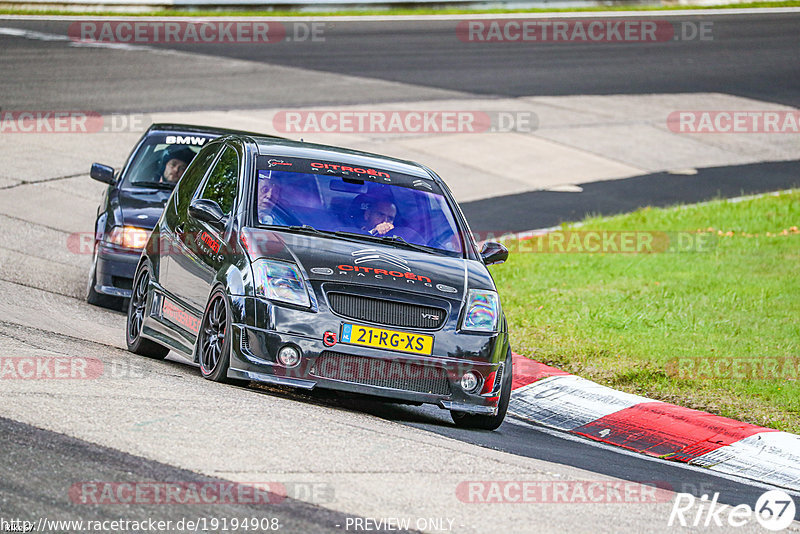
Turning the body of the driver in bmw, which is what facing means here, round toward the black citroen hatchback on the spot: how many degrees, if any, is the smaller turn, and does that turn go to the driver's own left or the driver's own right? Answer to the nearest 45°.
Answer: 0° — they already face it

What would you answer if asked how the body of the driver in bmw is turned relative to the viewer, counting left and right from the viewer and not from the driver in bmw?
facing the viewer
